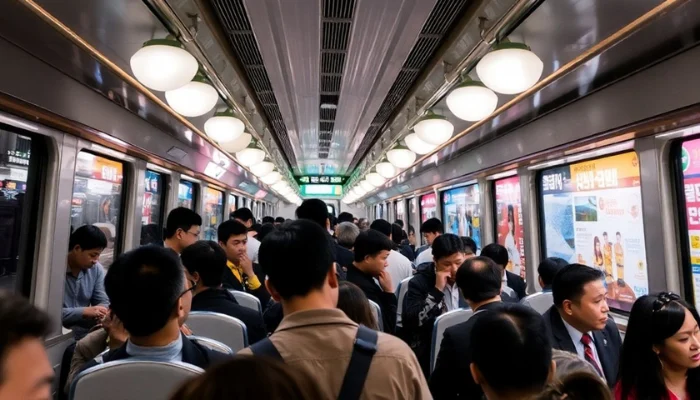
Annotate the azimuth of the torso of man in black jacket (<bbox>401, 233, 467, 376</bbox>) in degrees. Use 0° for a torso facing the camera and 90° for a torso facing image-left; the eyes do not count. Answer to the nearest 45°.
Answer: approximately 315°

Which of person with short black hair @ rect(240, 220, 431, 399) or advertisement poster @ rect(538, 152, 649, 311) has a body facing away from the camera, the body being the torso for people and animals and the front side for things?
the person with short black hair

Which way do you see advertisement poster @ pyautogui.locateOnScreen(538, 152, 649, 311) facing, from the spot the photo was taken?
facing the viewer and to the left of the viewer

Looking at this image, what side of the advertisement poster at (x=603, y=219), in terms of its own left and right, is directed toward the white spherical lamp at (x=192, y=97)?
front

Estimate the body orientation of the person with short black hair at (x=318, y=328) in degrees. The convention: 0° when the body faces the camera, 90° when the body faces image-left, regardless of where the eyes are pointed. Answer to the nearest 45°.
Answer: approximately 180°

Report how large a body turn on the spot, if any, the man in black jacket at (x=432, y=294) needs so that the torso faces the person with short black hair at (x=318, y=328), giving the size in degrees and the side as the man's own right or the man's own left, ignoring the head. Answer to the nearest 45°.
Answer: approximately 45° to the man's own right

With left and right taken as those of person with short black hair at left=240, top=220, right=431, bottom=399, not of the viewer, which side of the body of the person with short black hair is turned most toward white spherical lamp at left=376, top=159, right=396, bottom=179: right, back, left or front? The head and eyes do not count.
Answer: front

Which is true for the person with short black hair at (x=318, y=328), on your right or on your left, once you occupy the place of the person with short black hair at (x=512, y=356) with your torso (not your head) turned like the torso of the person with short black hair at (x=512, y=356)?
on your left

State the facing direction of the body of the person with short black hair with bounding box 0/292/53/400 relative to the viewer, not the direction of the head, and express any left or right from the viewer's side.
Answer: facing to the right of the viewer

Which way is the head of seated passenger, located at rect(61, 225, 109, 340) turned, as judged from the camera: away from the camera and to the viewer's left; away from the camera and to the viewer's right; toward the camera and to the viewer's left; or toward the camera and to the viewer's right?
toward the camera and to the viewer's right
